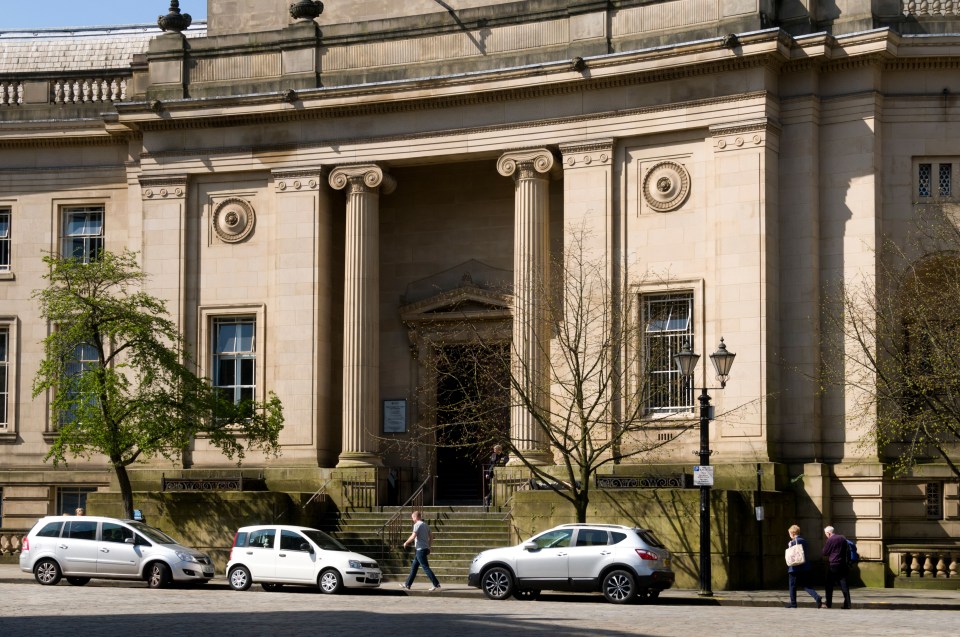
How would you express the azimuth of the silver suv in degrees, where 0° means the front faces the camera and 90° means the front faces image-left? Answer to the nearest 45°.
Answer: approximately 90°

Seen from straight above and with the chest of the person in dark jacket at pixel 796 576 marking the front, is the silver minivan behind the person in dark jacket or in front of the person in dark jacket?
in front

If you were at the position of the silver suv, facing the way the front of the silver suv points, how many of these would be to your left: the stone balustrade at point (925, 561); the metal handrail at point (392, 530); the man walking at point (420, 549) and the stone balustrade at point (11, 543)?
0

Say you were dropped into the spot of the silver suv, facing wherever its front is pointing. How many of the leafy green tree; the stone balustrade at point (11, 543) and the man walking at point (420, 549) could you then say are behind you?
0

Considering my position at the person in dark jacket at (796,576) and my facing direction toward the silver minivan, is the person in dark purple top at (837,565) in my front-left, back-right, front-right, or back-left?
back-right

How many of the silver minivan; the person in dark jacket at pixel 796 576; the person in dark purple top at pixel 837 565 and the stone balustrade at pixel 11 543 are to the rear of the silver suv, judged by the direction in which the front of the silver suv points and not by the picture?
2

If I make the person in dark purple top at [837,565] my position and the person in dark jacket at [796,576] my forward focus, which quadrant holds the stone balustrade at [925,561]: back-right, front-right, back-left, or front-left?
back-right

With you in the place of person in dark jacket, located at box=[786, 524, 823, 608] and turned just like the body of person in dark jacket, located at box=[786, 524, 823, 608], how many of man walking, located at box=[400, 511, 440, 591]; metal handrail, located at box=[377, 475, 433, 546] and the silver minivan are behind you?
0

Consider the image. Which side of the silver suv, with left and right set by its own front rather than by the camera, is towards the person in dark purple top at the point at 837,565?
back

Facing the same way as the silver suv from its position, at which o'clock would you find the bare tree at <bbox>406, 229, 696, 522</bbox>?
The bare tree is roughly at 3 o'clock from the silver suv.

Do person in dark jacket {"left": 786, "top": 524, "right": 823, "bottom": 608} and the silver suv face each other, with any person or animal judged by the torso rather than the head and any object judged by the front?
no
